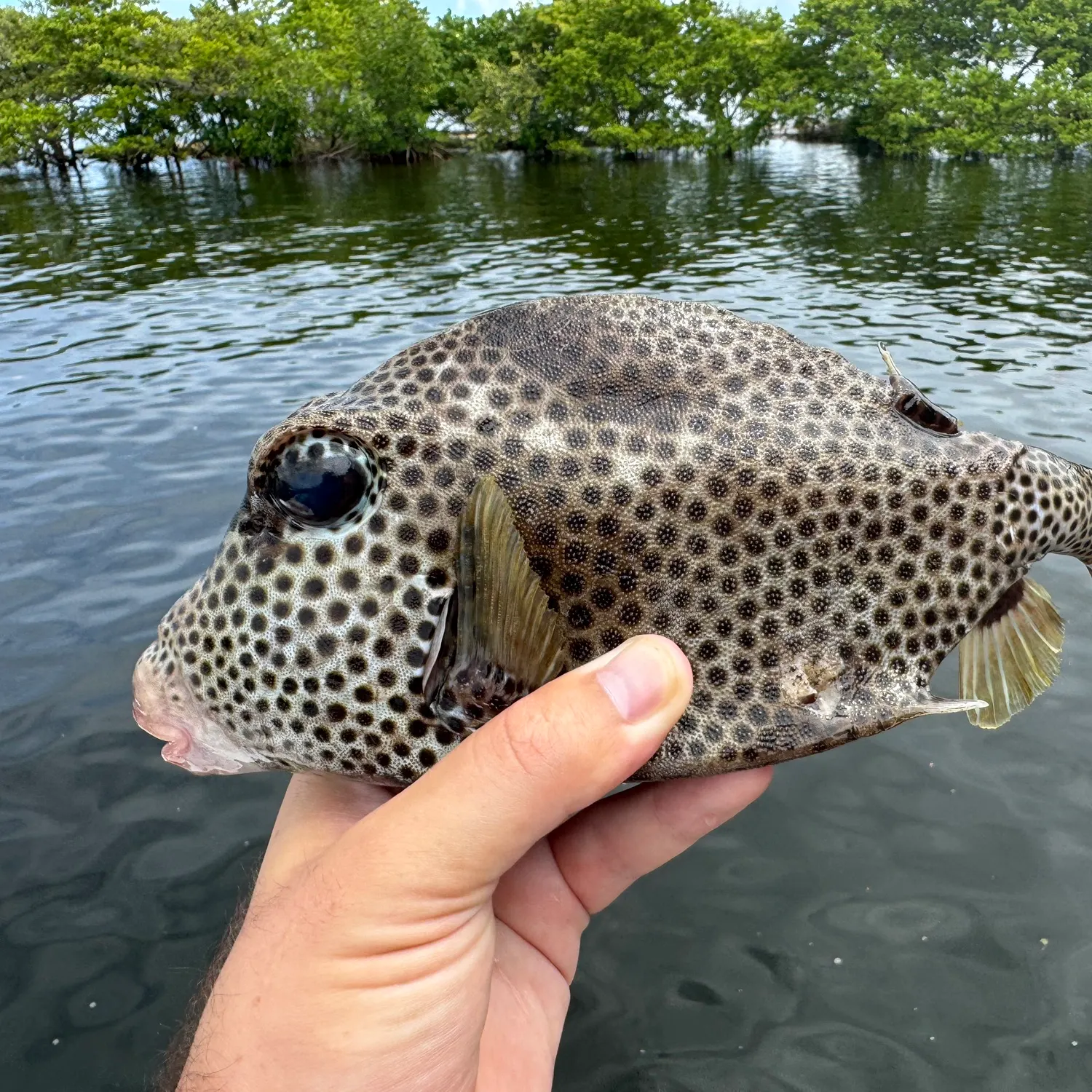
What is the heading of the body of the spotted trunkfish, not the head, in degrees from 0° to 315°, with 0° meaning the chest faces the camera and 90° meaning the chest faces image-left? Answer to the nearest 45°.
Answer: approximately 90°
